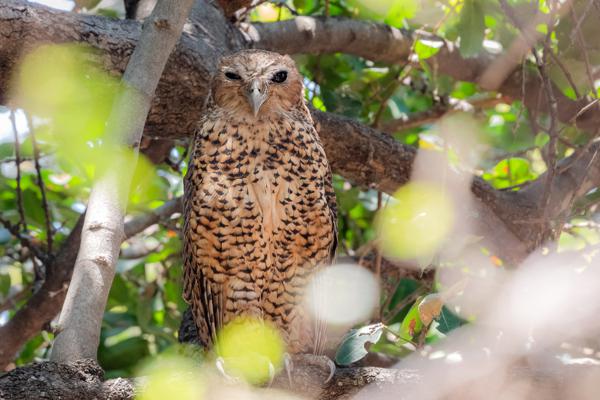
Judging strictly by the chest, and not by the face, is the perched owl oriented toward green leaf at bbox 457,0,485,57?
no

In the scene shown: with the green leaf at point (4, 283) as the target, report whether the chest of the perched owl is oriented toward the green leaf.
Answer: no

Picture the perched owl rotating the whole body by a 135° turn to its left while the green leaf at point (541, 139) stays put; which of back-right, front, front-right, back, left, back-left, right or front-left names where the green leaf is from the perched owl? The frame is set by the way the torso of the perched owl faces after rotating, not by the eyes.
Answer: front

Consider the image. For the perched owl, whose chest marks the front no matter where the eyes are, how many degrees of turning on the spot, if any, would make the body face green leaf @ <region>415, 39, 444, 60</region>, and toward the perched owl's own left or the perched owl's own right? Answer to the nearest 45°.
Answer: approximately 135° to the perched owl's own left

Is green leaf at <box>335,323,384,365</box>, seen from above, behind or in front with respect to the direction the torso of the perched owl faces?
in front

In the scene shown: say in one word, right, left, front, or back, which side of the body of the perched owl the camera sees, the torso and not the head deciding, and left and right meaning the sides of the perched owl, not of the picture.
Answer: front

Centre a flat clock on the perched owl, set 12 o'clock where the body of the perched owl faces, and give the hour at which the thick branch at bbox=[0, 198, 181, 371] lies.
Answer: The thick branch is roughly at 4 o'clock from the perched owl.

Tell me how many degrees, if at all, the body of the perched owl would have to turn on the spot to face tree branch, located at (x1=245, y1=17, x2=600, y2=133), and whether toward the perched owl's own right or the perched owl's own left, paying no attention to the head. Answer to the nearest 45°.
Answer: approximately 180°

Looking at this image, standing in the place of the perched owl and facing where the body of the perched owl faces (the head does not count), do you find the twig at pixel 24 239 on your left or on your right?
on your right

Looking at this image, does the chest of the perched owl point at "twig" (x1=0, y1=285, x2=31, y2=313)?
no
